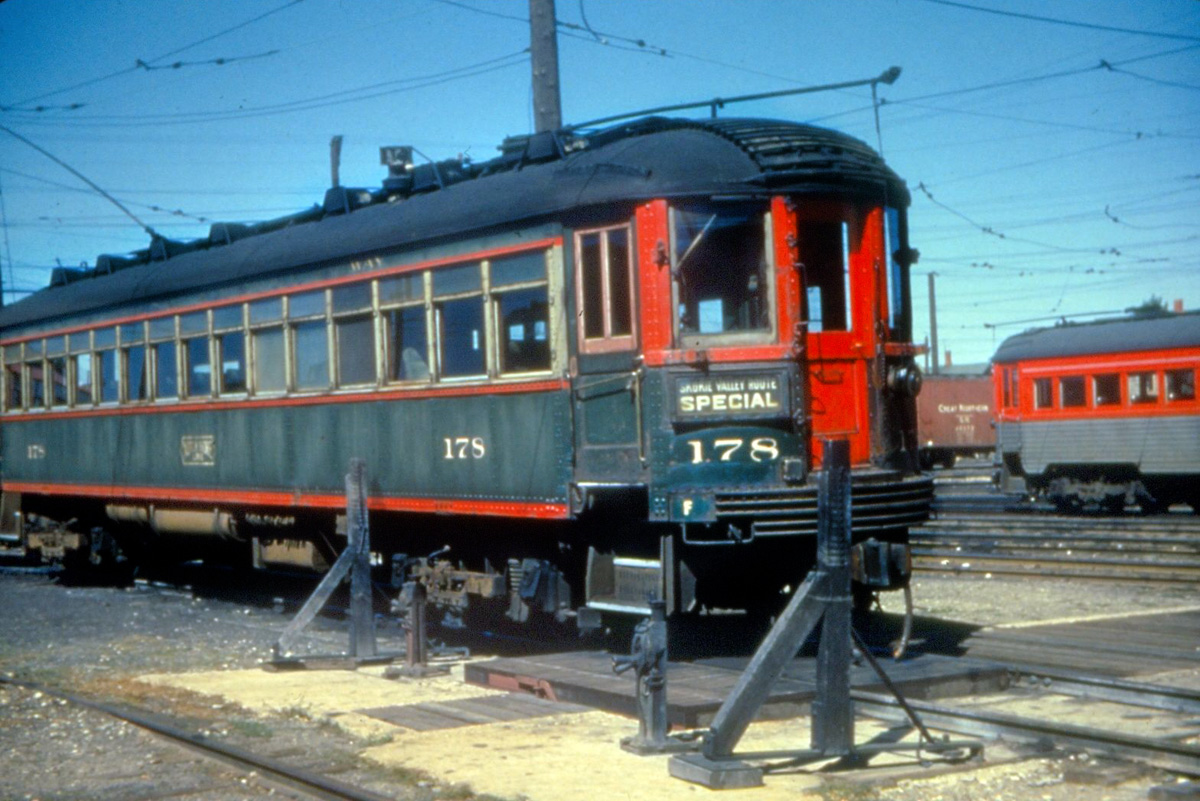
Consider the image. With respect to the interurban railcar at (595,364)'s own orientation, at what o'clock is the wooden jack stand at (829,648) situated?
The wooden jack stand is roughly at 1 o'clock from the interurban railcar.

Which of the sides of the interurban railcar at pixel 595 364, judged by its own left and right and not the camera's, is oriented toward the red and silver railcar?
left

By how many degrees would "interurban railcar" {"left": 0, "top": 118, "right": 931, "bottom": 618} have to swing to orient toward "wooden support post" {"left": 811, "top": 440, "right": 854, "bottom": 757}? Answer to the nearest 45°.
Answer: approximately 45° to its right

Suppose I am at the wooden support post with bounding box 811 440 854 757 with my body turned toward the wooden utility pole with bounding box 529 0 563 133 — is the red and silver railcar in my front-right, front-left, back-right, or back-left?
front-right

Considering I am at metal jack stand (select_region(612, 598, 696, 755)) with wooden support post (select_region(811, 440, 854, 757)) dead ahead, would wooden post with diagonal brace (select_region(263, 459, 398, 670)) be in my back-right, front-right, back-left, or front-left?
back-left

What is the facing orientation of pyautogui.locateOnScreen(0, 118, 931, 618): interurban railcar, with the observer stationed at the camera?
facing the viewer and to the right of the viewer

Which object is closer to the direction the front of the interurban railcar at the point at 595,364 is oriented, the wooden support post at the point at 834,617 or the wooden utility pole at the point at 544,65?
the wooden support post

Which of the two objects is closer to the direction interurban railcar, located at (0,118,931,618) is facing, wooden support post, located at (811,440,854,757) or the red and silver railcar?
the wooden support post
